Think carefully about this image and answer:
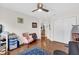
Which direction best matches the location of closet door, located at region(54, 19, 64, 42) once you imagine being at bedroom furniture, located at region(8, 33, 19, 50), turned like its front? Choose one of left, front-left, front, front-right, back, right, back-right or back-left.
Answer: front-left

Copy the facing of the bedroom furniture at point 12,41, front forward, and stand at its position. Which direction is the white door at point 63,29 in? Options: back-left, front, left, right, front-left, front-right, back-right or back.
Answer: front-left

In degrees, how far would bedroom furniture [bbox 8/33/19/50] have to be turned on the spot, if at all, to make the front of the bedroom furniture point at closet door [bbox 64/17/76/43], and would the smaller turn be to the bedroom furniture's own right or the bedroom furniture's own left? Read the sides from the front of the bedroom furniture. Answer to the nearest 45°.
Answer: approximately 45° to the bedroom furniture's own left

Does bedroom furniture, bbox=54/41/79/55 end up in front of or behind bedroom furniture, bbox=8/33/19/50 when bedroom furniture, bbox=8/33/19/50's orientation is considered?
in front

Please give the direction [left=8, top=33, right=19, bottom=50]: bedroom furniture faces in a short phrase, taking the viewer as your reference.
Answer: facing the viewer and to the right of the viewer
